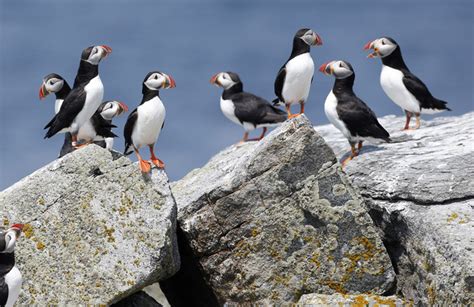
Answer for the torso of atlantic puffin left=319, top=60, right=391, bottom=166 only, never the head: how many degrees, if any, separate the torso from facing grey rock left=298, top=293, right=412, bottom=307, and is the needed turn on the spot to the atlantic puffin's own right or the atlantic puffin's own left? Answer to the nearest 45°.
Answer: approximately 90° to the atlantic puffin's own left

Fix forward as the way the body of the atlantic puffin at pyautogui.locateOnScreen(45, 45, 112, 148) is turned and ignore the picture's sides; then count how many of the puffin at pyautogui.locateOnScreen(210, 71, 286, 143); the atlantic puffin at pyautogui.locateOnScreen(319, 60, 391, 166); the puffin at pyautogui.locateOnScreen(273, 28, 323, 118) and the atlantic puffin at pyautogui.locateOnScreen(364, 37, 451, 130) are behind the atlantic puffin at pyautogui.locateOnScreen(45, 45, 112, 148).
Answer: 0

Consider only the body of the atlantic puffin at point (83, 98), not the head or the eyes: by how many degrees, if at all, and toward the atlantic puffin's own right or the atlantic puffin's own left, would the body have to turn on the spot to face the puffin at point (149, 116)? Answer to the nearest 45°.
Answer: approximately 45° to the atlantic puffin's own right

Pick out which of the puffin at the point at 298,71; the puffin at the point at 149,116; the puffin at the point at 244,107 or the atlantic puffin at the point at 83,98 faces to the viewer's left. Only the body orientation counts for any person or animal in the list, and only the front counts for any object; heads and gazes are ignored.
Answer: the puffin at the point at 244,107

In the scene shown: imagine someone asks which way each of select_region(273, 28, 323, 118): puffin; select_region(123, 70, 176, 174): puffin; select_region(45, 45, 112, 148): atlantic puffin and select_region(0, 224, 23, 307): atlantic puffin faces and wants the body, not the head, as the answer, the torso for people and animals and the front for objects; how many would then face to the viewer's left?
0

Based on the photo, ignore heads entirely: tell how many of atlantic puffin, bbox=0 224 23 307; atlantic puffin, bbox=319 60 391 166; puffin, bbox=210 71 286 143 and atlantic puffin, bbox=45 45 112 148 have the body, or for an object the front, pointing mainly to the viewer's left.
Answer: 2

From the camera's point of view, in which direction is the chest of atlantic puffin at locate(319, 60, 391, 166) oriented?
to the viewer's left

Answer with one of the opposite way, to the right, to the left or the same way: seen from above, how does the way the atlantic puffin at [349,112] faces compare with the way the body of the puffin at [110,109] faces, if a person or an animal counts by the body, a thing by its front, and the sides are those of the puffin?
the opposite way

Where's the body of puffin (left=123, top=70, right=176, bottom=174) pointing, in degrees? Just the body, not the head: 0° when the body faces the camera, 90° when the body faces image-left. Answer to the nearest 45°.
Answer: approximately 315°

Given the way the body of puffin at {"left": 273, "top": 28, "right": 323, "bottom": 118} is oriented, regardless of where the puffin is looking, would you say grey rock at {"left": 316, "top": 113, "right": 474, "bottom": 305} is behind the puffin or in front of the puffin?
in front

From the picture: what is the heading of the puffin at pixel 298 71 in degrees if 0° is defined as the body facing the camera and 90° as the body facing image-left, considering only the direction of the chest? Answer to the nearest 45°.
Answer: approximately 315°

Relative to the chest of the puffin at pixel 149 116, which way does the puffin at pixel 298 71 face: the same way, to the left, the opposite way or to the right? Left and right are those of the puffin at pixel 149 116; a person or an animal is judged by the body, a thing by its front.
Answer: the same way

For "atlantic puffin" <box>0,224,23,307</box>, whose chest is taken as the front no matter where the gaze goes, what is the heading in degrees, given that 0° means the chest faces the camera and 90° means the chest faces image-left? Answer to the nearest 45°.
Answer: approximately 270°

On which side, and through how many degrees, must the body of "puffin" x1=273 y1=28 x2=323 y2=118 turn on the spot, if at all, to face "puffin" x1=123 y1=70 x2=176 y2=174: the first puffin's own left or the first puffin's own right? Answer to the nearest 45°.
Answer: approximately 90° to the first puffin's own right

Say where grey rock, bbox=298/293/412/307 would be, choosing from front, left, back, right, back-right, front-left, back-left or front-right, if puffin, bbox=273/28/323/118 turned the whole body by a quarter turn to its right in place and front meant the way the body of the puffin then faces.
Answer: front-left

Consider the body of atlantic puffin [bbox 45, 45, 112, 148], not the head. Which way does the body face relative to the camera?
to the viewer's right

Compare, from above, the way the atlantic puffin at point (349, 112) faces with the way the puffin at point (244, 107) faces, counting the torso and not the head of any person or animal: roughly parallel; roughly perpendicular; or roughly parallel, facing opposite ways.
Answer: roughly parallel

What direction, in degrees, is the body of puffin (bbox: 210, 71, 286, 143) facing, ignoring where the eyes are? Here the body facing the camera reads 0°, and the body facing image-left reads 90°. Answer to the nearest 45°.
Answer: approximately 90°

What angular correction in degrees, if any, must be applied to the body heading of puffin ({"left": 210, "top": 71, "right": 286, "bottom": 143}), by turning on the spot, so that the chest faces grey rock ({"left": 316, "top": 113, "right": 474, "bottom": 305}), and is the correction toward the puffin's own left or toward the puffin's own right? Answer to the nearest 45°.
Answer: approximately 135° to the puffin's own left
